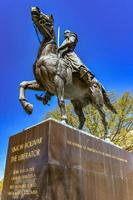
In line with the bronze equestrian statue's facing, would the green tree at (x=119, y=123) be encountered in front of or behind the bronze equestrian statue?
behind

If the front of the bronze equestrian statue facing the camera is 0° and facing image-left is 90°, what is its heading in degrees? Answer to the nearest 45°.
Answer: approximately 45°
